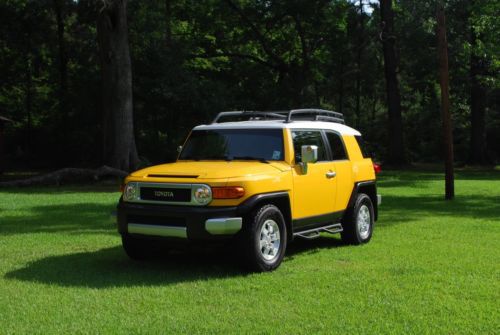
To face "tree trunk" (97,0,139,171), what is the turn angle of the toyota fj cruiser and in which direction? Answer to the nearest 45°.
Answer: approximately 135° to its right

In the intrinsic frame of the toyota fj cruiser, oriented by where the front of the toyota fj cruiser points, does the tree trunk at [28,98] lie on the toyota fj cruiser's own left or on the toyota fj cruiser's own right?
on the toyota fj cruiser's own right

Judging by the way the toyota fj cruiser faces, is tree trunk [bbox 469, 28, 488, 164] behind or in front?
behind

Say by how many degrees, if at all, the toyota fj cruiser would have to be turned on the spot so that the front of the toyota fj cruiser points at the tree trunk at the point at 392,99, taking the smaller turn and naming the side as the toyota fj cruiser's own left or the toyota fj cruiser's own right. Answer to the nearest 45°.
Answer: approximately 135° to the toyota fj cruiser's own right

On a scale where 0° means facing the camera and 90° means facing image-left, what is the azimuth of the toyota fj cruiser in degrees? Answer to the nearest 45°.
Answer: approximately 45°
